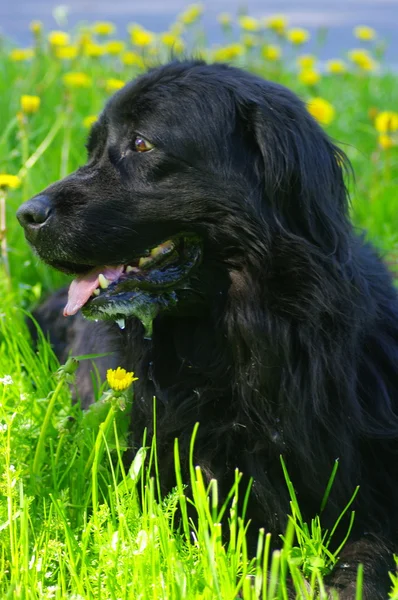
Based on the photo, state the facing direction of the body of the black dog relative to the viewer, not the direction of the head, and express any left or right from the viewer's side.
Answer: facing the viewer and to the left of the viewer

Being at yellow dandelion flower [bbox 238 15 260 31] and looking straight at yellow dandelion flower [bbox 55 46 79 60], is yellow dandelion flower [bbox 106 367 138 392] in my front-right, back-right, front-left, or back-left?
front-left

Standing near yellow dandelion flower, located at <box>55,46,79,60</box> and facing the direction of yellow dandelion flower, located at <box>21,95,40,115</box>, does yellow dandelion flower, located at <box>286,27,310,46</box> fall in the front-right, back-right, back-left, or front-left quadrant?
back-left

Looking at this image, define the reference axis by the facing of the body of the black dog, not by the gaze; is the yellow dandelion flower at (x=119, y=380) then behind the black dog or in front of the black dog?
in front

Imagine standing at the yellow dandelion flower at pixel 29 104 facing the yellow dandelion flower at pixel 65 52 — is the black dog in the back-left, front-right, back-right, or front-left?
back-right

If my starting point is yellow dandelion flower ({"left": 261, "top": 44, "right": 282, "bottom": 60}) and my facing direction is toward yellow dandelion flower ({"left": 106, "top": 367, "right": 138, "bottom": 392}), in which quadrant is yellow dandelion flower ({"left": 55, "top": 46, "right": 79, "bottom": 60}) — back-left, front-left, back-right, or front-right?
front-right

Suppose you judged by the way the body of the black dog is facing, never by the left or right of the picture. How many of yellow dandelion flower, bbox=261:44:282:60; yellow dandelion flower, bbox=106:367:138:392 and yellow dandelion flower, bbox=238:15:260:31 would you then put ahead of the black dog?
1

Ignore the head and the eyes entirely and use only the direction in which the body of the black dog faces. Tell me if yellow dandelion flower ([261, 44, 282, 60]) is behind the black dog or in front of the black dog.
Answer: behind

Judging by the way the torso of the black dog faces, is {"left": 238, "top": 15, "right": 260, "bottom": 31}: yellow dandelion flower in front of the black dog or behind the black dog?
behind

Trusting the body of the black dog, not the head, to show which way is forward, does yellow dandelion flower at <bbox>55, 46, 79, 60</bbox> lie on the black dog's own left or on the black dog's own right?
on the black dog's own right
